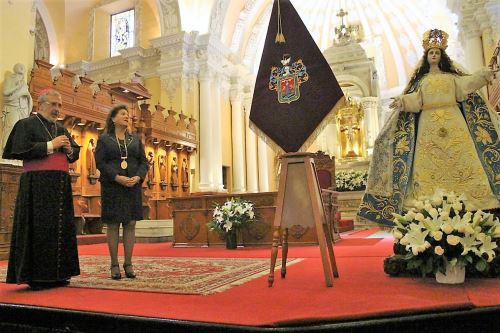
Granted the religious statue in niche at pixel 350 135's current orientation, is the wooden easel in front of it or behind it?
in front

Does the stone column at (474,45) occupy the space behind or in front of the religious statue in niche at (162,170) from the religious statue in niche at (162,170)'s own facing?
in front

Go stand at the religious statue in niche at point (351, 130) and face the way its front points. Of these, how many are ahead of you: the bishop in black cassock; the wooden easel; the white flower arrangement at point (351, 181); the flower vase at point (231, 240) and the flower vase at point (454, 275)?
5

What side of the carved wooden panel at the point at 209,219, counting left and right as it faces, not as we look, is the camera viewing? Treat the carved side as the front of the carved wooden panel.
front

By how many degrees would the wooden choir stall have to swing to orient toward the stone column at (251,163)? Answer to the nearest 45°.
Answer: approximately 90° to its left

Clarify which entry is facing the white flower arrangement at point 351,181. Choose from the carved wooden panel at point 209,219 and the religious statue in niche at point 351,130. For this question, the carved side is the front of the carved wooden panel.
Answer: the religious statue in niche

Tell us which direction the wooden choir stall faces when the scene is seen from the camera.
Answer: facing the viewer and to the right of the viewer

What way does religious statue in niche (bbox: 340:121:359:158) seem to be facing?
toward the camera

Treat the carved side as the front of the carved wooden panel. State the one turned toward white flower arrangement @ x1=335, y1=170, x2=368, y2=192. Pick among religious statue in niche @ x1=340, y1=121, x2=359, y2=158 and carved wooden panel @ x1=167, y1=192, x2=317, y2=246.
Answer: the religious statue in niche

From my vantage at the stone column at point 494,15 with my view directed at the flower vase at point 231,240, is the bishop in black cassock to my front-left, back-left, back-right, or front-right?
front-left

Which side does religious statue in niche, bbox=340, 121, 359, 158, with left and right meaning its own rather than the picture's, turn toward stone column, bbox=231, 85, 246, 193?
right

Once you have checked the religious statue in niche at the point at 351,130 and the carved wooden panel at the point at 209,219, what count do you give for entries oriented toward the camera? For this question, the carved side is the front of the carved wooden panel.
2

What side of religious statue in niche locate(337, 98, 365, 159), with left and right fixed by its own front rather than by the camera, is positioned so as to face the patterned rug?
front

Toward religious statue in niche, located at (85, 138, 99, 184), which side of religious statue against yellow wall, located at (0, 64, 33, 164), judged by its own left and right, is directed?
left

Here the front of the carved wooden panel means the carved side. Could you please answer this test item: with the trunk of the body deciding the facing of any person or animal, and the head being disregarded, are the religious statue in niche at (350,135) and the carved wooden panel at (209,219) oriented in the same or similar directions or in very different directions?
same or similar directions

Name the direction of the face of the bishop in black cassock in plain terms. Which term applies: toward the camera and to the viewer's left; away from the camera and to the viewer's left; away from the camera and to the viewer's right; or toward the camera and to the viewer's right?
toward the camera and to the viewer's right
